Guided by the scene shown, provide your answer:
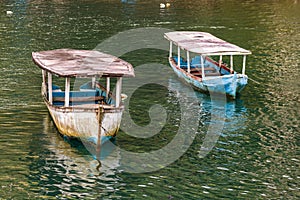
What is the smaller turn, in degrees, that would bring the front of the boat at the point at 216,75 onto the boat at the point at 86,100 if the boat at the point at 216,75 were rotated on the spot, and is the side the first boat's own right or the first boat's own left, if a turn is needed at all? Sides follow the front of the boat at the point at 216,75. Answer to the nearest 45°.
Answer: approximately 90° to the first boat's own right

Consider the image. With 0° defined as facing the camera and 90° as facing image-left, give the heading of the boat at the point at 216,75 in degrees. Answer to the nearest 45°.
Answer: approximately 315°
